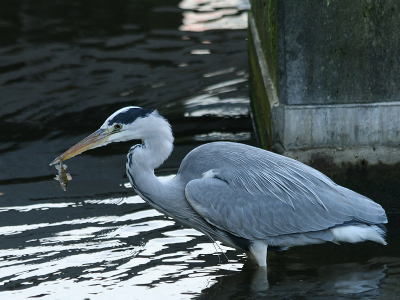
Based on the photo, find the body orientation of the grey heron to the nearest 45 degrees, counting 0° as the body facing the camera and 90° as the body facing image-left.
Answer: approximately 90°
